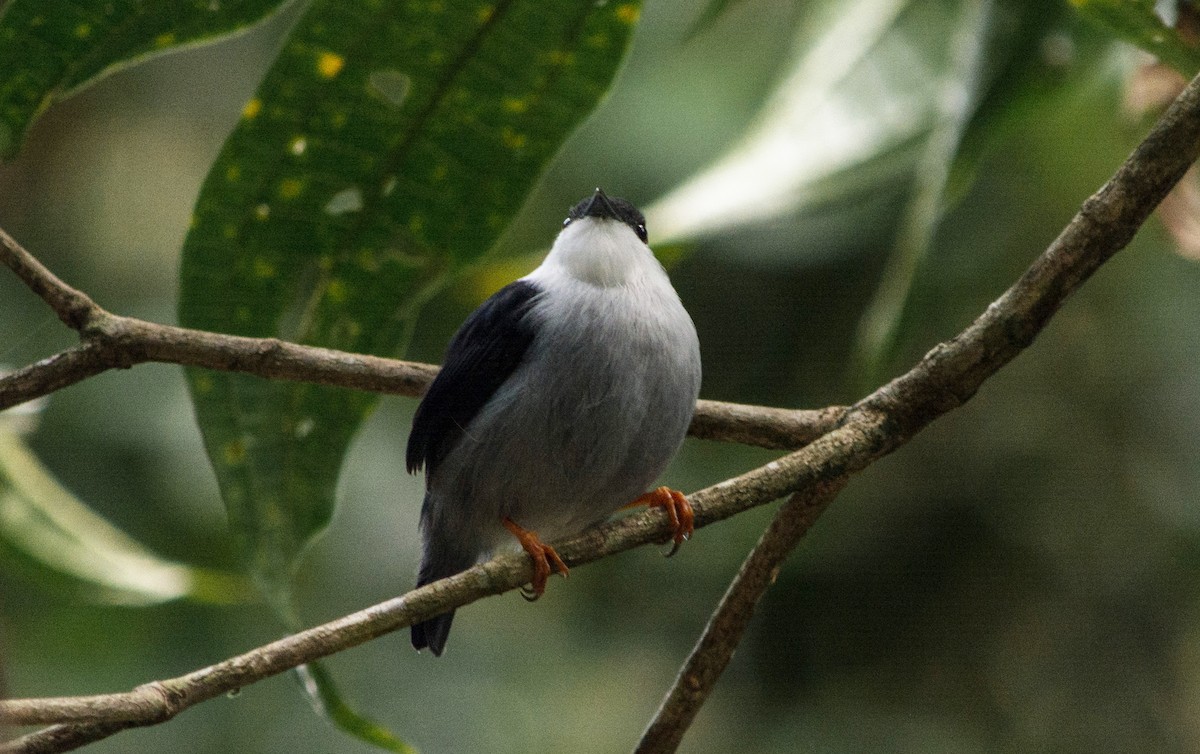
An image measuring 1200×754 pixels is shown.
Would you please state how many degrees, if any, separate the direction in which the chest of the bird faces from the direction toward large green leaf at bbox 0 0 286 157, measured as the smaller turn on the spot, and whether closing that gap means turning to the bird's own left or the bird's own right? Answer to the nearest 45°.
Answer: approximately 135° to the bird's own right

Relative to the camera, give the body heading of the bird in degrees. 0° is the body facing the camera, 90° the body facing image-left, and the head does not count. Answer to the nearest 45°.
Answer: approximately 315°

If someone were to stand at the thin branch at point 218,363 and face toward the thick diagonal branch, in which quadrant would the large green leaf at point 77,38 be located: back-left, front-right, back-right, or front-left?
back-left
